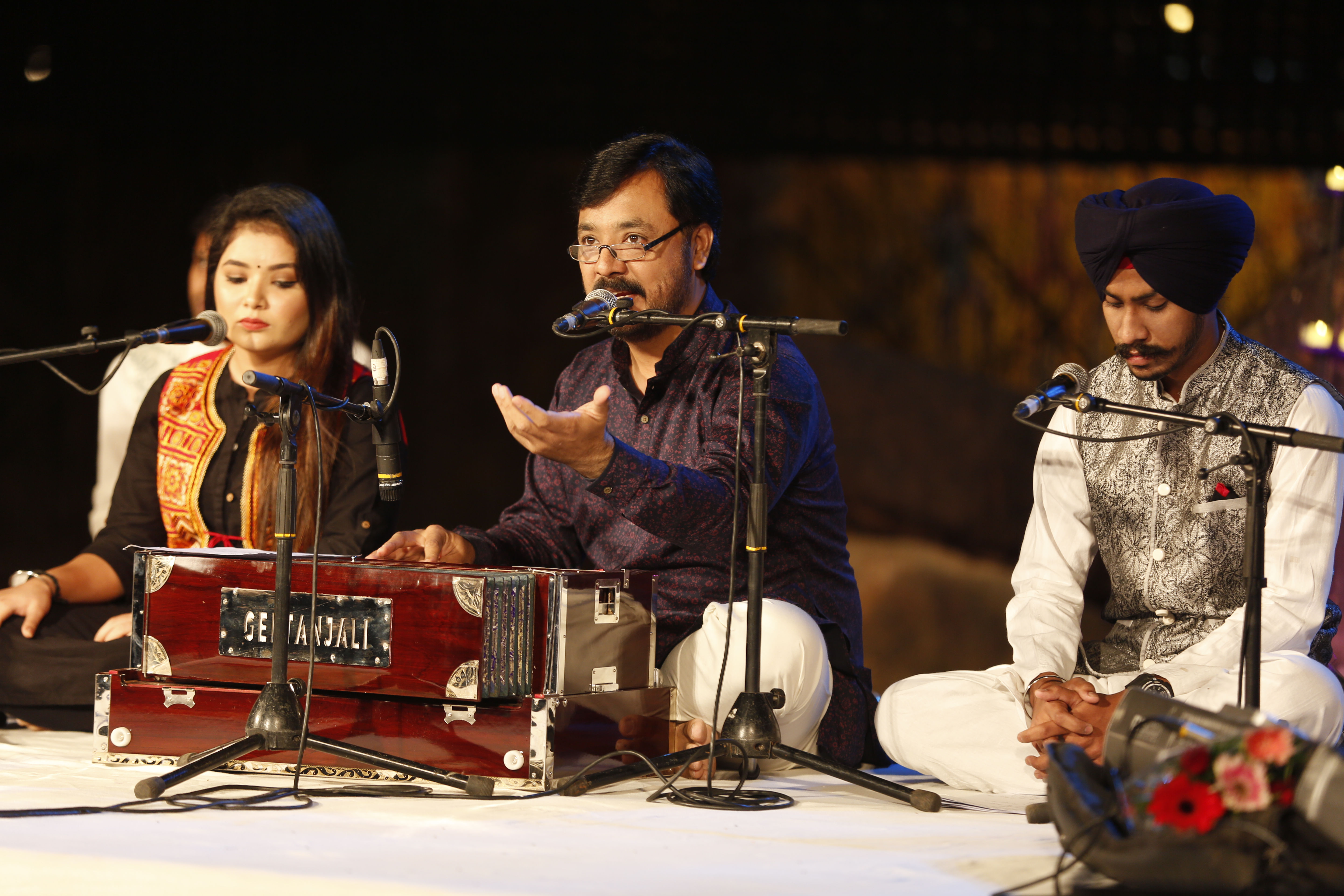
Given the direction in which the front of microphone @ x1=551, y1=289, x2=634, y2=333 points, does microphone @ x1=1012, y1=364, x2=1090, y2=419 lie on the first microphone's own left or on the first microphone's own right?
on the first microphone's own right

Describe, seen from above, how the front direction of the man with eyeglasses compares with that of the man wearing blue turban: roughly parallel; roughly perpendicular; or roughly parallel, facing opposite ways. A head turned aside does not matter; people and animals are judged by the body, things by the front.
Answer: roughly parallel

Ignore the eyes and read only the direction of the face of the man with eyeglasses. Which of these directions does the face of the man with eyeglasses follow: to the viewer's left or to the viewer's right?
to the viewer's left

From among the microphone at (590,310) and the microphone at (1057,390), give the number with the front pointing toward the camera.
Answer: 0

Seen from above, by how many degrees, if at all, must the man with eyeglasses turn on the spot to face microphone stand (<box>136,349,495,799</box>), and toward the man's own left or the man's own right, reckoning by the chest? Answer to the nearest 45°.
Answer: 0° — they already face it

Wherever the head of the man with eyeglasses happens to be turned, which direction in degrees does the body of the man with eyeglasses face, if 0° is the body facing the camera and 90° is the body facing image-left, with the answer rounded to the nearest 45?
approximately 45°

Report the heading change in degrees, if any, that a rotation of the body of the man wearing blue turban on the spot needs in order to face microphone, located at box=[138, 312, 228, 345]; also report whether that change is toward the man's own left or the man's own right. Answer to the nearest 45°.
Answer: approximately 45° to the man's own right

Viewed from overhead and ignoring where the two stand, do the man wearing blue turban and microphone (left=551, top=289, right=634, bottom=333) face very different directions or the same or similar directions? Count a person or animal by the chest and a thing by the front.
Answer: very different directions

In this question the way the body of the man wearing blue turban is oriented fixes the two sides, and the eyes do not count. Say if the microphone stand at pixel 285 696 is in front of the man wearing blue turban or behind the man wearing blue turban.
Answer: in front

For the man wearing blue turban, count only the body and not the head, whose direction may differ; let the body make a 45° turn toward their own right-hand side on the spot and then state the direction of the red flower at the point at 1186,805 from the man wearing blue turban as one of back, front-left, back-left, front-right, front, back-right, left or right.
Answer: left

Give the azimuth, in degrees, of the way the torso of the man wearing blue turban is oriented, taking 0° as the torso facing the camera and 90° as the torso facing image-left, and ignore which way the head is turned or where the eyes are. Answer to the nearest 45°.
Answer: approximately 45°
